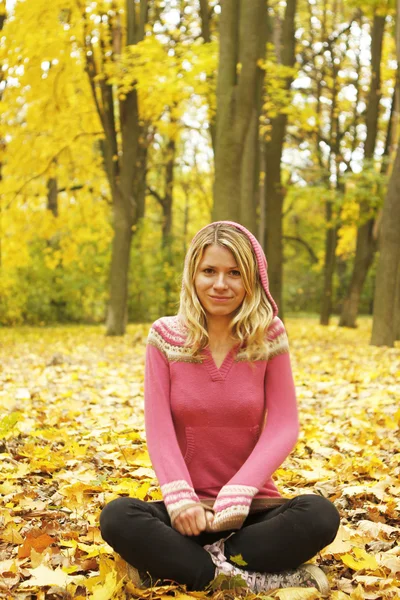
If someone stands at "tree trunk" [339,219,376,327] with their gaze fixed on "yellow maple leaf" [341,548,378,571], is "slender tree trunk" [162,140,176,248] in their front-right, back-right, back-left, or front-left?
back-right

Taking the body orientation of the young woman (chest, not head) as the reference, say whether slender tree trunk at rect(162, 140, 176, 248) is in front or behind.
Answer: behind

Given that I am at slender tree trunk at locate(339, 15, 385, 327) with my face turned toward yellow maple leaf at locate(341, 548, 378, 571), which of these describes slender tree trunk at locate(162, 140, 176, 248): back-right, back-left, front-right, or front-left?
back-right

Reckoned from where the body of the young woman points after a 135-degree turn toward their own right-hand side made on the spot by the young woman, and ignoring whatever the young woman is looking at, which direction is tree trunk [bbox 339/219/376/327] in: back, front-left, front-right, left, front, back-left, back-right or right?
front-right

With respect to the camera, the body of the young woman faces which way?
toward the camera

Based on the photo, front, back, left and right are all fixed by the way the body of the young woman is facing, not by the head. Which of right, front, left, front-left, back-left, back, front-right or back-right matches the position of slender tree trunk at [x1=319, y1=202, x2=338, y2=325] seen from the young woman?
back

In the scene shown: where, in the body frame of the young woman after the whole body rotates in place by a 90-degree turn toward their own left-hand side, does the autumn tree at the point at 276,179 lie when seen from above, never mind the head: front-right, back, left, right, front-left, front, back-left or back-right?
left

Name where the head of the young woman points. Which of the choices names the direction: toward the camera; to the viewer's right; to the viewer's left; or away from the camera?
toward the camera

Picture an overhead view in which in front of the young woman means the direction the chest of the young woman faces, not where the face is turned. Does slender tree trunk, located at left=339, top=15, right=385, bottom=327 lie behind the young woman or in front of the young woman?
behind

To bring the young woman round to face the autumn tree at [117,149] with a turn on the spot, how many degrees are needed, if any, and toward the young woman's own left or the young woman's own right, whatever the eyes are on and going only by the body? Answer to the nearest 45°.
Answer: approximately 180°

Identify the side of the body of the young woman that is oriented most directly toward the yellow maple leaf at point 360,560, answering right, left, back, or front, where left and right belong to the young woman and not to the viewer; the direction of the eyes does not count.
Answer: left
